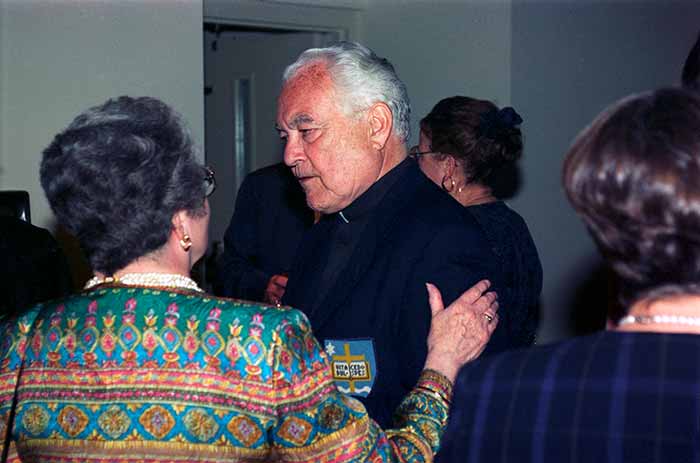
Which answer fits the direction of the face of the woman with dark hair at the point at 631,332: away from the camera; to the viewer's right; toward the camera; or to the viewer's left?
away from the camera

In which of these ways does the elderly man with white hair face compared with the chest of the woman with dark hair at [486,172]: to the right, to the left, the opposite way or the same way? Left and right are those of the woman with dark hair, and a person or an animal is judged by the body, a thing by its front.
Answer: to the left

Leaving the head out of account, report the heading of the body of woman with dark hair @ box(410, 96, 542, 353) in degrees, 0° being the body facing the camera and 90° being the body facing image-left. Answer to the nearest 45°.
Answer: approximately 135°

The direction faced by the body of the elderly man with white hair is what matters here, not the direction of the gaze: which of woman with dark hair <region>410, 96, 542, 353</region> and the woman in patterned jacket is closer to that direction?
the woman in patterned jacket

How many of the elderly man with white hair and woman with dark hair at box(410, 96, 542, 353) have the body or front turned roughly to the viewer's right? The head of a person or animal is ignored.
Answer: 0

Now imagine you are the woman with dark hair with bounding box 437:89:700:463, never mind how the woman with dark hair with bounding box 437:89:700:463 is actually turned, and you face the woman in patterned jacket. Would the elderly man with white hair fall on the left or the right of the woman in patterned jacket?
right

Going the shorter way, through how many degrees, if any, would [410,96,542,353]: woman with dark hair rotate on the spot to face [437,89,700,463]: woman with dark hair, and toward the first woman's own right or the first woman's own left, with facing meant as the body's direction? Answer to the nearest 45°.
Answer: approximately 135° to the first woman's own left

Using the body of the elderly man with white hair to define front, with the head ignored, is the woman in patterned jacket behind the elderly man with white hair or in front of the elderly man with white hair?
in front

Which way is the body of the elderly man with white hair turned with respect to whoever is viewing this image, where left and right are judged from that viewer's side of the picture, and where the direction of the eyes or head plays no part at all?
facing the viewer and to the left of the viewer

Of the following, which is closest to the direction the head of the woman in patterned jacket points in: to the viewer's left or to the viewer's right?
to the viewer's right

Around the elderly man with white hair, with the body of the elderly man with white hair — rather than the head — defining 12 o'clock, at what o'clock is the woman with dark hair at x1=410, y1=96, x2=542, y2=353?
The woman with dark hair is roughly at 5 o'clock from the elderly man with white hair.

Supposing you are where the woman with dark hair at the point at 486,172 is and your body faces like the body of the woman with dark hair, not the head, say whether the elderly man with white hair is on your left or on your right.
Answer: on your left
